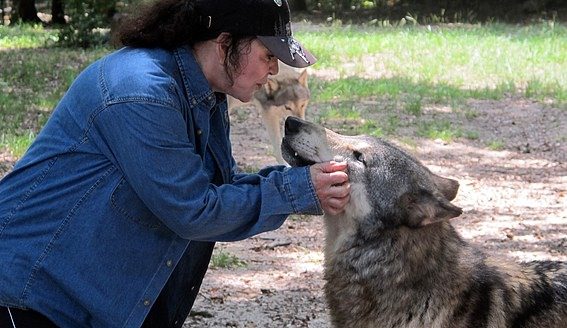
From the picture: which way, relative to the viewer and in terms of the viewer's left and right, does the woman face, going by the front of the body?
facing to the right of the viewer

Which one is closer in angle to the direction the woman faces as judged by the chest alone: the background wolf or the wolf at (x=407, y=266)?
the wolf

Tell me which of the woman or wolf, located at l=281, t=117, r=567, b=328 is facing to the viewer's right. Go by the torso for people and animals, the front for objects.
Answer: the woman

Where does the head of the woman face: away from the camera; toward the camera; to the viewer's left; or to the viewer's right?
to the viewer's right

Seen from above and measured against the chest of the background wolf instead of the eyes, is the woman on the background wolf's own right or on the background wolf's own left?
on the background wolf's own right

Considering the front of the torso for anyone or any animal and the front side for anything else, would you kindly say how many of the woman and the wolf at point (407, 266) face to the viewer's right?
1

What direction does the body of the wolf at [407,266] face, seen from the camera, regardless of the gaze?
to the viewer's left
